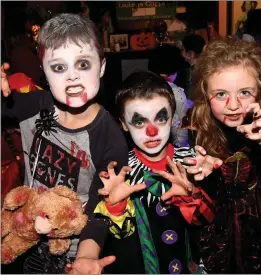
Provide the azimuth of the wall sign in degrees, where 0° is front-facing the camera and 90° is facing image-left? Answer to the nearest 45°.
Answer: approximately 0°
